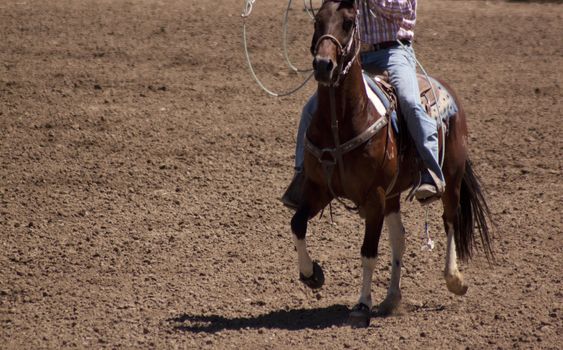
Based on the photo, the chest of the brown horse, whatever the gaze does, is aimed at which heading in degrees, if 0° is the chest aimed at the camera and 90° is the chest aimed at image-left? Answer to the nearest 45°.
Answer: approximately 45°

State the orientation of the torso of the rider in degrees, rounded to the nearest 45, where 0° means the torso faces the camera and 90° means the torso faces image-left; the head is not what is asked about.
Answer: approximately 45°
